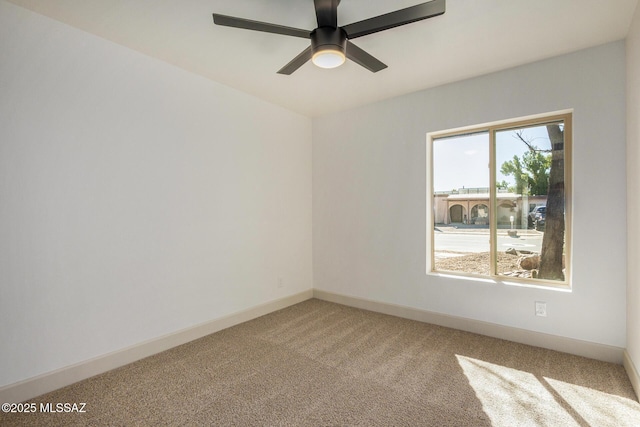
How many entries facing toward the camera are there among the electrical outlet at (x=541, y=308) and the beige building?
2

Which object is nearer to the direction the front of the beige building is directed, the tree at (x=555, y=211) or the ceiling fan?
the ceiling fan

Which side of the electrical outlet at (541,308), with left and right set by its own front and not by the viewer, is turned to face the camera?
front

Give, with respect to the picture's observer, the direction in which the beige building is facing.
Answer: facing the viewer

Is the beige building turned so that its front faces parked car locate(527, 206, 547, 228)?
no

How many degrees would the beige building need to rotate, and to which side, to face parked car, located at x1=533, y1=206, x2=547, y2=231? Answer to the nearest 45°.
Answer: approximately 90° to its left

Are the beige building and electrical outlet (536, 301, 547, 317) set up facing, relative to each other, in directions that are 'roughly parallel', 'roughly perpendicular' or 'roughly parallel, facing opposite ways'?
roughly parallel

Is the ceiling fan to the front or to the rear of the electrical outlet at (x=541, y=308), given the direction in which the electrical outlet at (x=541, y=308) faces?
to the front
